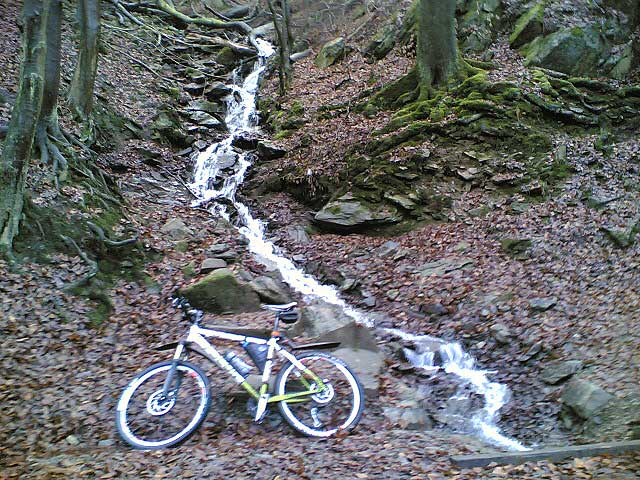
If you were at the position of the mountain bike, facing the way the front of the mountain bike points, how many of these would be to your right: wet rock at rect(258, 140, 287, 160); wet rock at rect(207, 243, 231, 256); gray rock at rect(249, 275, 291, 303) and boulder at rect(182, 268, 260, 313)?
4

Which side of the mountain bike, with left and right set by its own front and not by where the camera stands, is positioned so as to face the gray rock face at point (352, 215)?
right

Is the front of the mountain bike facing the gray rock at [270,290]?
no

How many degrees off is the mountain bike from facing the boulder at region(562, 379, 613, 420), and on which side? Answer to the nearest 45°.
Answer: approximately 180°

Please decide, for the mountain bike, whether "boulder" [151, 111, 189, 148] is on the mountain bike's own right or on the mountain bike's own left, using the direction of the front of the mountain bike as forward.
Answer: on the mountain bike's own right

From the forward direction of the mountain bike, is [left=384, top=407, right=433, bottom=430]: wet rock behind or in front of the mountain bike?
behind

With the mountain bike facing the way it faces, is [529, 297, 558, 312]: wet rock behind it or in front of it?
behind

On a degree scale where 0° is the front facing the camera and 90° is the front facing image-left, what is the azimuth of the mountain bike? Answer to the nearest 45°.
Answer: approximately 90°

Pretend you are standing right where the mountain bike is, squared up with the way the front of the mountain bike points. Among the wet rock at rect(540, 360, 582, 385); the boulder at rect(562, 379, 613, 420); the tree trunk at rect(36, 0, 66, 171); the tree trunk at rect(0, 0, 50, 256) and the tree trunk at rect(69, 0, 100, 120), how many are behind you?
2

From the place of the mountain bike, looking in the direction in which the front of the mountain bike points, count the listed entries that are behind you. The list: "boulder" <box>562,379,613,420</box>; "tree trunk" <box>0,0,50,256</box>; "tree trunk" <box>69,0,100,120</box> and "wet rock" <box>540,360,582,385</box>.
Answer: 2

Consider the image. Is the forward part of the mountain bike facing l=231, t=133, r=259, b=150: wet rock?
no

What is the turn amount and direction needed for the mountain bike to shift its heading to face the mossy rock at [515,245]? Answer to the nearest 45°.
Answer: approximately 135° to its right

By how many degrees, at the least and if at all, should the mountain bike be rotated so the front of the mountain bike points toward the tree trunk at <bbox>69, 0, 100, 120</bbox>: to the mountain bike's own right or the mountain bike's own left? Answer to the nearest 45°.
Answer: approximately 45° to the mountain bike's own right

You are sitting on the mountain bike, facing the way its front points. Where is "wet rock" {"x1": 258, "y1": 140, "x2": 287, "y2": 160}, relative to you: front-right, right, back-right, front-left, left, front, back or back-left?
right

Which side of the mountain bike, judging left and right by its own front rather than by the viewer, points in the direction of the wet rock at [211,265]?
right
